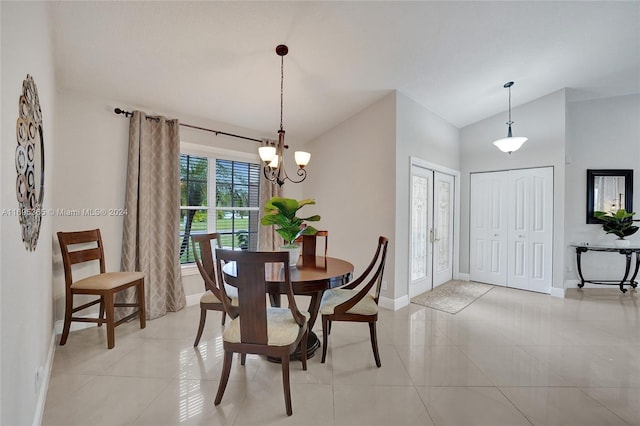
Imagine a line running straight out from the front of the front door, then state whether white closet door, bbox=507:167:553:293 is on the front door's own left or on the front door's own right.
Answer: on the front door's own left

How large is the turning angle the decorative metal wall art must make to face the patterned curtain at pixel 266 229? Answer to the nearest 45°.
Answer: approximately 45° to its left

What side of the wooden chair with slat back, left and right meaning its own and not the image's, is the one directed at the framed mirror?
front

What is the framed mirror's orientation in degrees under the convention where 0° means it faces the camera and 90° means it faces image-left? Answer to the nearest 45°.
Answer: approximately 0°

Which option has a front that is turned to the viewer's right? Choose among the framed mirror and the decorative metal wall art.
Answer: the decorative metal wall art

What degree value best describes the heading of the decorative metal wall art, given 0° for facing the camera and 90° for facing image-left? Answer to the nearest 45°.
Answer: approximately 270°

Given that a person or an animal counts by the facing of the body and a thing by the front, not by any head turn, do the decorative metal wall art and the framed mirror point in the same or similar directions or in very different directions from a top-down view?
very different directions

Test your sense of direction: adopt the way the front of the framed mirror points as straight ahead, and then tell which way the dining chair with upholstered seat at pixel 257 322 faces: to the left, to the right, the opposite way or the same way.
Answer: the opposite way

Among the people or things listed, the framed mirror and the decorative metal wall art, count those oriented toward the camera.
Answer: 1

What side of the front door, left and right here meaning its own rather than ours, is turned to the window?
right

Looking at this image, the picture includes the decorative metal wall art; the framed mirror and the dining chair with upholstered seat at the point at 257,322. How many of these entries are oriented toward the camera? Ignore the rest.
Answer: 1

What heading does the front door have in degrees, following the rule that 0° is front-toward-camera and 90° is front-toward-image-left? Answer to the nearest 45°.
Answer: approximately 315°
